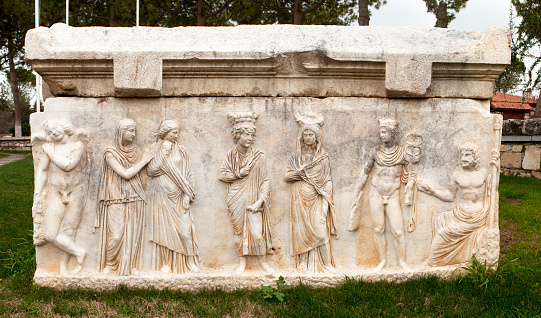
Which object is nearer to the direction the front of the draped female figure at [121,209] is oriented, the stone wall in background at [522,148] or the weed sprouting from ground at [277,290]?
the weed sprouting from ground

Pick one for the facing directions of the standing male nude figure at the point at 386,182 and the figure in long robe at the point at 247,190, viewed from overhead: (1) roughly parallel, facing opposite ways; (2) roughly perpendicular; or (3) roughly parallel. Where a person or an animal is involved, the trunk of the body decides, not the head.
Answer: roughly parallel

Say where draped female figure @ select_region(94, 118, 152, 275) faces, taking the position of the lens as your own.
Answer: facing the viewer and to the right of the viewer

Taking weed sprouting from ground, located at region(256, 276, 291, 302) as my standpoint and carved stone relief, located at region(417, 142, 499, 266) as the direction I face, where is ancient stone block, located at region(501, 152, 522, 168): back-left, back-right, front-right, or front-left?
front-left

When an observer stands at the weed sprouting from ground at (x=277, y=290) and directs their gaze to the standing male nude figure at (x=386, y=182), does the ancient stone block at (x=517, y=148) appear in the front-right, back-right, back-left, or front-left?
front-left

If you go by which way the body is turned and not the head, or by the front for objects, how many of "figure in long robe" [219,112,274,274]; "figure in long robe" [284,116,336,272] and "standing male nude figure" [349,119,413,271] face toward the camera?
3

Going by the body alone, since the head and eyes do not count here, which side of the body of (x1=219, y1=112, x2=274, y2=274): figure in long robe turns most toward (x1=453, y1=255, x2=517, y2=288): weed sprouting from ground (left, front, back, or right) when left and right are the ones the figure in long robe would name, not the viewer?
left

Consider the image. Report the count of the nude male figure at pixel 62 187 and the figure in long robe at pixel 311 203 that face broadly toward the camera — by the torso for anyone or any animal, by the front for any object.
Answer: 2

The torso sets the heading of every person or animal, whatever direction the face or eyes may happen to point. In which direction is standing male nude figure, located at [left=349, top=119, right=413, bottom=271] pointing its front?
toward the camera

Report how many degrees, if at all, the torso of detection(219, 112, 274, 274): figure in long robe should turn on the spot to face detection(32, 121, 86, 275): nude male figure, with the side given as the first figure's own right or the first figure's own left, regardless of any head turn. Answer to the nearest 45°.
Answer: approximately 90° to the first figure's own right

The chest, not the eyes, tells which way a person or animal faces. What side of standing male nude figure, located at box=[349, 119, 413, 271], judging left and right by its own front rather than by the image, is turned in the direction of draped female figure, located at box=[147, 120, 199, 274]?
right

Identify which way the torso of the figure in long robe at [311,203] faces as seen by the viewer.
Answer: toward the camera
